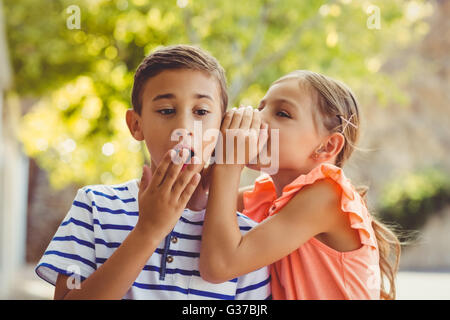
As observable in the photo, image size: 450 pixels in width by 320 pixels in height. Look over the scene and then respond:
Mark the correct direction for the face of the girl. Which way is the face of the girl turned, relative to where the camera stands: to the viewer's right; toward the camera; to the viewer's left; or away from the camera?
to the viewer's left

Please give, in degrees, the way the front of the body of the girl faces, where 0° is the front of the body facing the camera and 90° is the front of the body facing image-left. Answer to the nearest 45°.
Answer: approximately 45°
